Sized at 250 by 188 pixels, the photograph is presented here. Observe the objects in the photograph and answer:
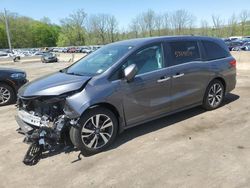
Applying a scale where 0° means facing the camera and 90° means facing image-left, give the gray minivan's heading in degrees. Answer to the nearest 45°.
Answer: approximately 45°

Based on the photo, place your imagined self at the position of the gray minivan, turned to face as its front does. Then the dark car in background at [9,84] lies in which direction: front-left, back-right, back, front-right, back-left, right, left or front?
right
